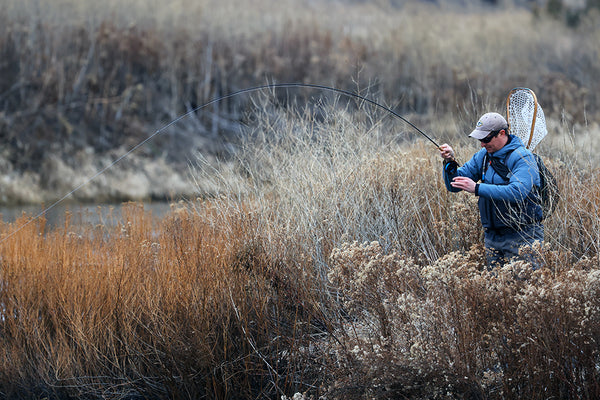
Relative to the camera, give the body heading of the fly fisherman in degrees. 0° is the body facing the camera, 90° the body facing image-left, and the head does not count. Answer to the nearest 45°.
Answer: approximately 45°

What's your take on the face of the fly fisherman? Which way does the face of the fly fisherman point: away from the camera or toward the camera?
toward the camera
